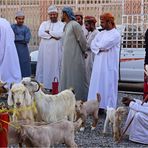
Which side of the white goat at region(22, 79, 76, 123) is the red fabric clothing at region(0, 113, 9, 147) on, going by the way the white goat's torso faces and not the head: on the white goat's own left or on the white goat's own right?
on the white goat's own left

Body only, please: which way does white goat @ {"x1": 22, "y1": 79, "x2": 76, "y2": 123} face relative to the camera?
to the viewer's left

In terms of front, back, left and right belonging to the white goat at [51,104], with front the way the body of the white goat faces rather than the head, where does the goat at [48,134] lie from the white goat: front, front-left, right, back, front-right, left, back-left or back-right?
left

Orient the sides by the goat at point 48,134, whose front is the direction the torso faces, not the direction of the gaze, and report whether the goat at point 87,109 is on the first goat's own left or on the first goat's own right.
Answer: on the first goat's own right

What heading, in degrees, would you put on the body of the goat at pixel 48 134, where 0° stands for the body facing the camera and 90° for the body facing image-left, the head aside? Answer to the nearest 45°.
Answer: approximately 90°

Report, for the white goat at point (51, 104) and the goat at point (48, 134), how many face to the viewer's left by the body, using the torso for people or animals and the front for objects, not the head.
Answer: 2
